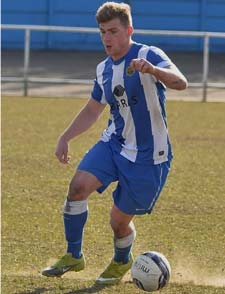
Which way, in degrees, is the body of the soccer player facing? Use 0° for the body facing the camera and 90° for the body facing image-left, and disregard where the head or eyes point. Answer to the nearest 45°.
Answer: approximately 45°
